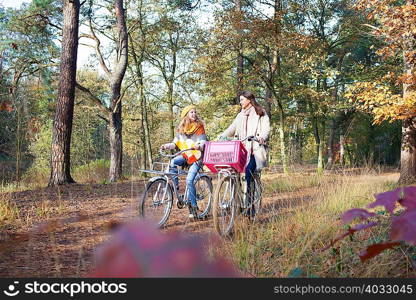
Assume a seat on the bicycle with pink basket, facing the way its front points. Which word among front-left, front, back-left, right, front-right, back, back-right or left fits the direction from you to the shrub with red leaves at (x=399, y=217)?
front-left

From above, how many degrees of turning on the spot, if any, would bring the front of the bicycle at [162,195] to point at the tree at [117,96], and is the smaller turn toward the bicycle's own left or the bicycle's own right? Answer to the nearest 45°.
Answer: approximately 135° to the bicycle's own right

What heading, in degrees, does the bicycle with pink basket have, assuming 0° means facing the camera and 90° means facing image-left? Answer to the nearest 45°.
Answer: approximately 45°

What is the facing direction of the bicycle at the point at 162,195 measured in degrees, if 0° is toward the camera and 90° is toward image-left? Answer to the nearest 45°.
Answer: approximately 45°

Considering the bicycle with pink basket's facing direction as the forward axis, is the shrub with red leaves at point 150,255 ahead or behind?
ahead

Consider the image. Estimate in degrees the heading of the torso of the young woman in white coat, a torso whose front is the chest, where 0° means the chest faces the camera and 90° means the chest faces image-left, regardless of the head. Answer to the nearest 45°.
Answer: approximately 45°

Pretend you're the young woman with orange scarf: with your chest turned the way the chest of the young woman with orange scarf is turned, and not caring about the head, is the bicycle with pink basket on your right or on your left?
on your left

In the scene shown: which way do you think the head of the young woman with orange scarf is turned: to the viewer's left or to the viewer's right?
to the viewer's right

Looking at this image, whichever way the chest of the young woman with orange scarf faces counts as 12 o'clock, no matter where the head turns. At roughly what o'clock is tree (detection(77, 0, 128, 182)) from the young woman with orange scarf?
The tree is roughly at 4 o'clock from the young woman with orange scarf.

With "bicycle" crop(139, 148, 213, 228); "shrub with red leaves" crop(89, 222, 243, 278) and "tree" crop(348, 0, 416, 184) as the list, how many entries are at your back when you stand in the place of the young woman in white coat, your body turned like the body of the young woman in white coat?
1

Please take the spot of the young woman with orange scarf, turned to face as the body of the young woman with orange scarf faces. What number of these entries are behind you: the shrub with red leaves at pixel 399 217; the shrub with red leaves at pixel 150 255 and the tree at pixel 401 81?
1

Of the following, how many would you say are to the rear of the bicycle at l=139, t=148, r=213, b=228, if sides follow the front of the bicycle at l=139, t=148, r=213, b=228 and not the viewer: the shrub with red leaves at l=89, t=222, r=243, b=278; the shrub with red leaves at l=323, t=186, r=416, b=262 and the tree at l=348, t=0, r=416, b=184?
1

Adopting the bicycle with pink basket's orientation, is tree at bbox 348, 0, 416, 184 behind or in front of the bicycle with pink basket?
behind
